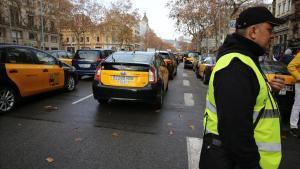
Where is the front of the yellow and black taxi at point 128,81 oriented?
away from the camera

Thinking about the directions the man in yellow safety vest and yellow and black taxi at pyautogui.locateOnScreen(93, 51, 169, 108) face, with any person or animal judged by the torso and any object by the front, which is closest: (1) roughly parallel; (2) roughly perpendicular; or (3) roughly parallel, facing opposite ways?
roughly perpendicular

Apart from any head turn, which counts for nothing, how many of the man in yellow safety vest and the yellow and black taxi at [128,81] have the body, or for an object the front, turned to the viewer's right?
1

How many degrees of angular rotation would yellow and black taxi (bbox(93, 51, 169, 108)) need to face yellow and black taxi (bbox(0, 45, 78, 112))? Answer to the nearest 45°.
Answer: approximately 90° to its left

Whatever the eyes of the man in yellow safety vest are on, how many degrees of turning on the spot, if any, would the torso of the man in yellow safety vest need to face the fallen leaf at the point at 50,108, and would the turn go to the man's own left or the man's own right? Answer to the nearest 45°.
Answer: approximately 135° to the man's own left

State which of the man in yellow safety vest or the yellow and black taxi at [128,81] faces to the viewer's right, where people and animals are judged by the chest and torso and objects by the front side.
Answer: the man in yellow safety vest

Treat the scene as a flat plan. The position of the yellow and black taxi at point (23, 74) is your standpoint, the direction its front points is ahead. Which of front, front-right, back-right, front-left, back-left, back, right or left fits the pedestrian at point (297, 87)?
right

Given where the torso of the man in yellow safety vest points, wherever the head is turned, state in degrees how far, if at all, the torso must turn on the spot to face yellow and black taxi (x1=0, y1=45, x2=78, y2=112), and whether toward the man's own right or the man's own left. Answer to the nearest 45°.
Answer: approximately 135° to the man's own left

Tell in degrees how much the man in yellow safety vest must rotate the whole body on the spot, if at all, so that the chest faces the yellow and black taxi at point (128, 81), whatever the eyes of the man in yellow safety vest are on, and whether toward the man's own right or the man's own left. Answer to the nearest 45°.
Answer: approximately 135° to the man's own left
